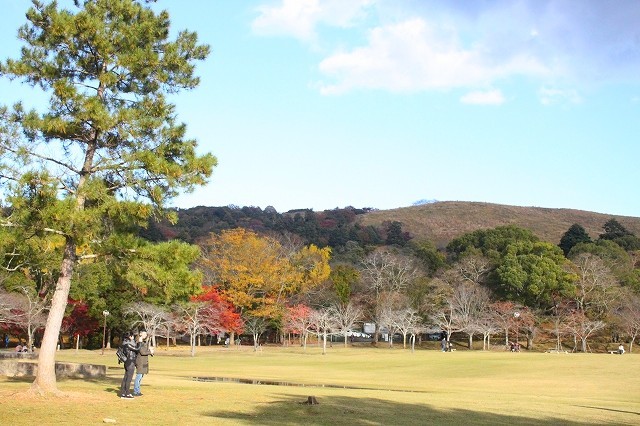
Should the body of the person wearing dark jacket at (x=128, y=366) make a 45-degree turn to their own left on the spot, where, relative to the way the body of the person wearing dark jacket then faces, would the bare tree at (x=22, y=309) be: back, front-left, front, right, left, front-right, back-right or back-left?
front-left
